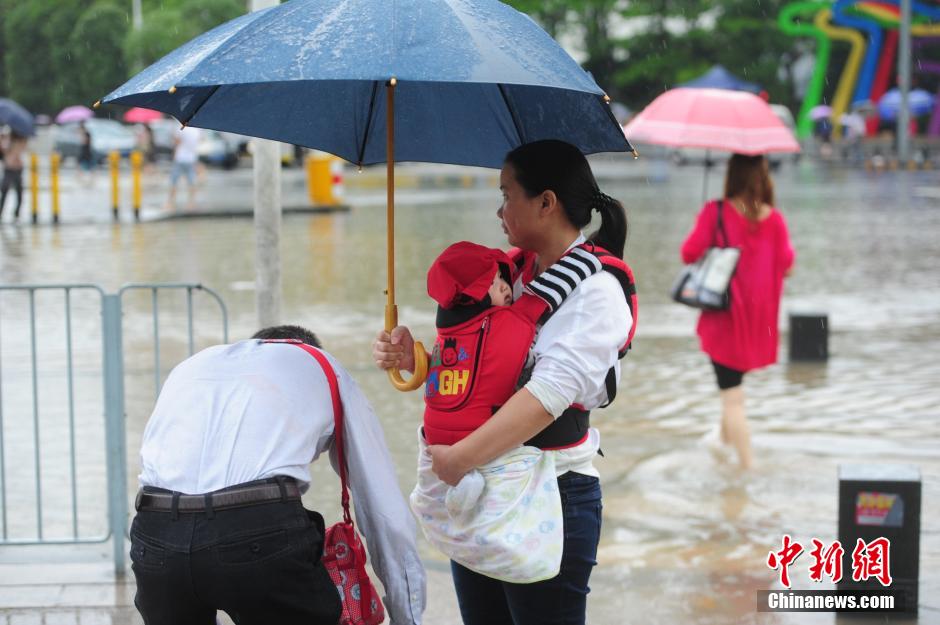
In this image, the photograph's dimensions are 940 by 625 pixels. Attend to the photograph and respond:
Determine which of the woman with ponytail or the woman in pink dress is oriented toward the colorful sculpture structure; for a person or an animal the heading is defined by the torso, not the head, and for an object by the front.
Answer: the woman in pink dress

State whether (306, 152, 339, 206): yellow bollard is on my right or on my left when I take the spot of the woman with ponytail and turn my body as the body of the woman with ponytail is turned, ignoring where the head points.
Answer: on my right

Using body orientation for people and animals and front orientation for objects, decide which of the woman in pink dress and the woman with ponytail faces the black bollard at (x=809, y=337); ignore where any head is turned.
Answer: the woman in pink dress

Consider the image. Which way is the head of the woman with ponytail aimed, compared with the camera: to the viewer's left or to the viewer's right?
to the viewer's left

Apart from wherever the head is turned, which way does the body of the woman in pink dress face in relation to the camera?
away from the camera

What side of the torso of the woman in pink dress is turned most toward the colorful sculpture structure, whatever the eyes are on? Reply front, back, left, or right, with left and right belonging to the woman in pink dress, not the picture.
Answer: front

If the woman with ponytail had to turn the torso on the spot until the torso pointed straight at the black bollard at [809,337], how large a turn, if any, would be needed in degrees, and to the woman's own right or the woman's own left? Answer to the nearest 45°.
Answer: approximately 90° to the woman's own right

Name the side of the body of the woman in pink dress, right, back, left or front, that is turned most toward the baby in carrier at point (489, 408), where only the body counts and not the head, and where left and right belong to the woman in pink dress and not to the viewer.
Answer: back

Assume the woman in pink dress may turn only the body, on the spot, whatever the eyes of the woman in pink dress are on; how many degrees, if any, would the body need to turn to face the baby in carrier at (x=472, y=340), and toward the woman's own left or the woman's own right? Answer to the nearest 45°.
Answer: approximately 180°

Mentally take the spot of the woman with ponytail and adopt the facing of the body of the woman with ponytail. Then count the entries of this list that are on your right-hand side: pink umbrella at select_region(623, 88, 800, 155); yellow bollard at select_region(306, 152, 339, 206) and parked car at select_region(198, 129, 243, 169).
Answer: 3

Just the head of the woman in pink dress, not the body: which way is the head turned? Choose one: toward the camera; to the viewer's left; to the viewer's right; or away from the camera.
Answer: away from the camera

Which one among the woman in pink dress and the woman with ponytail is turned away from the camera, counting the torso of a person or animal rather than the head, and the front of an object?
the woman in pink dress

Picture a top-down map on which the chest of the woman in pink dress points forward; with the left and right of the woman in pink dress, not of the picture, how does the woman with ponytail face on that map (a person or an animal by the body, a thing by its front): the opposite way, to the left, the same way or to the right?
to the left

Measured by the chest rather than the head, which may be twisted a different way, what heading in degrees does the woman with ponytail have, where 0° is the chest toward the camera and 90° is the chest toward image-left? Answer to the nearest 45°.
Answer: approximately 90°

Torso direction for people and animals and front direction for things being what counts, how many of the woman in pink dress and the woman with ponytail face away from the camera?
1

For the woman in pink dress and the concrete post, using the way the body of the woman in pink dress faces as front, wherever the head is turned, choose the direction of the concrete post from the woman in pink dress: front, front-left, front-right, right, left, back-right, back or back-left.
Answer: back-left
